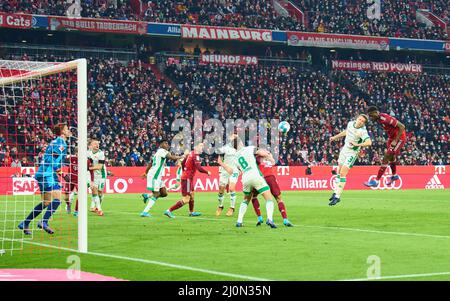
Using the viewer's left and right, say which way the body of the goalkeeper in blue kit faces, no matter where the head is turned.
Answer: facing to the right of the viewer

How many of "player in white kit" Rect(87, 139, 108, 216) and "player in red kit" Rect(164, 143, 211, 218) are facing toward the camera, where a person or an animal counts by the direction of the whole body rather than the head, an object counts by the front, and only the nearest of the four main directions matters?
1

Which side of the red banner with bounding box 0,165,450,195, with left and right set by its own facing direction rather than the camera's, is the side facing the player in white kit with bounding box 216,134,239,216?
front

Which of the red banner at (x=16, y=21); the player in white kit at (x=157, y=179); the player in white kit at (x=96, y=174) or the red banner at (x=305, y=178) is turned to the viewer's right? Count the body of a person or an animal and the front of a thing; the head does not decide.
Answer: the player in white kit at (x=157, y=179)

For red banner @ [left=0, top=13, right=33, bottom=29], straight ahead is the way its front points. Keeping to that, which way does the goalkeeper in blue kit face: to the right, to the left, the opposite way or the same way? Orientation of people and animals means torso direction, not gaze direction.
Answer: to the left

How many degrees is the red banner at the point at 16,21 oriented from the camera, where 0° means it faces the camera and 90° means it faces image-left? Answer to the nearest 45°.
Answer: approximately 0°

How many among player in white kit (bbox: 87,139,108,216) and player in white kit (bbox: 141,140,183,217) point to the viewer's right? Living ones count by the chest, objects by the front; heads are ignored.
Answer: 1

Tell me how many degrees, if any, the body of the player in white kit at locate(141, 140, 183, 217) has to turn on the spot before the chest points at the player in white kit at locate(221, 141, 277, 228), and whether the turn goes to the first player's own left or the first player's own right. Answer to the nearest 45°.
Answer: approximately 45° to the first player's own right

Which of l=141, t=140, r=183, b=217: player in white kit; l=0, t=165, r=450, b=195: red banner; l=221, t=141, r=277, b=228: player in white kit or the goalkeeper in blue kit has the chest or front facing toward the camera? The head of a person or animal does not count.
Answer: the red banner

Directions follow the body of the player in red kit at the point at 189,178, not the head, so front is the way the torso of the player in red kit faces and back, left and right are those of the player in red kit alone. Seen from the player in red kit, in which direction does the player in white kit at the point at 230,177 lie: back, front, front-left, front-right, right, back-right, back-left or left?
front-left

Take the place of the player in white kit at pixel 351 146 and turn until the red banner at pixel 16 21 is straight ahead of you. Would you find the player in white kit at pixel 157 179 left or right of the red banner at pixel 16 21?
left

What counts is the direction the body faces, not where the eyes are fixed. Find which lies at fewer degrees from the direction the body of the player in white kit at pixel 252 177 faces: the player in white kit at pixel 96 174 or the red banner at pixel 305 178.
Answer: the red banner
